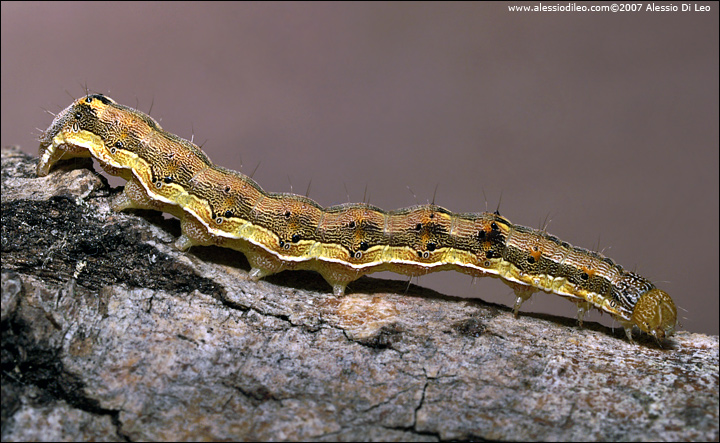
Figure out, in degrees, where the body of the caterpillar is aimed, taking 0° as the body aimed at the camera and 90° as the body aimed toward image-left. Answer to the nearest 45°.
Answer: approximately 270°
